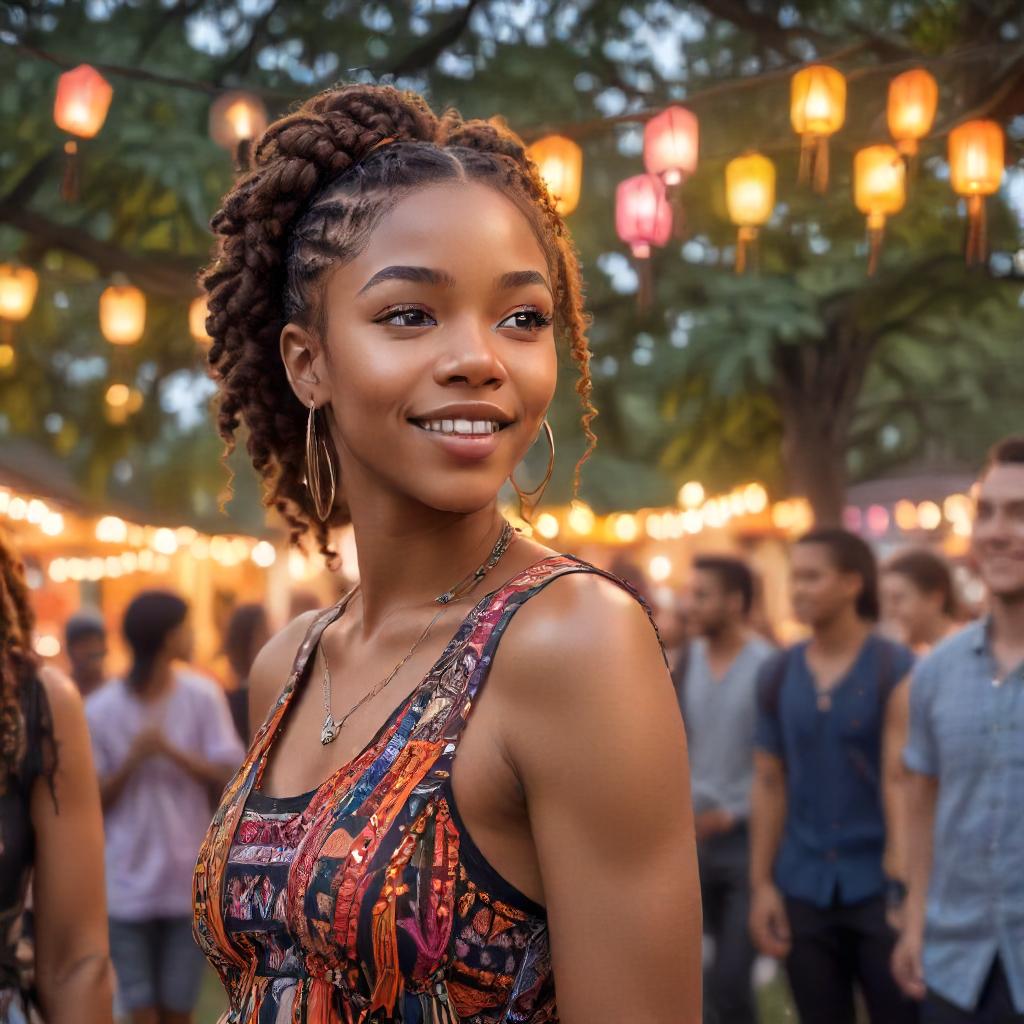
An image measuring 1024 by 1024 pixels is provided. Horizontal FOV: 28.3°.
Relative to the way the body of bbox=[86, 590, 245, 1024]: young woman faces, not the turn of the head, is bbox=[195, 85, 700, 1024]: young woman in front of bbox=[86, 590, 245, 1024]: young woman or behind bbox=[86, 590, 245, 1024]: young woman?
in front

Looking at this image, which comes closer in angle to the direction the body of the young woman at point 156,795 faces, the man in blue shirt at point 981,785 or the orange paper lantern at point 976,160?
the man in blue shirt

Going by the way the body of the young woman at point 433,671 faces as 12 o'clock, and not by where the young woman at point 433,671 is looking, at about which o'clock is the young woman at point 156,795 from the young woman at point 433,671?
the young woman at point 156,795 is roughly at 4 o'clock from the young woman at point 433,671.

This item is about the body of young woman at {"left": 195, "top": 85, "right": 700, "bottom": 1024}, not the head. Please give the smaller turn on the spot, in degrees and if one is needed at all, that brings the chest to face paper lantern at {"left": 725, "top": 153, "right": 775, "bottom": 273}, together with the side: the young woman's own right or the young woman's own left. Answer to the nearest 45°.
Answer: approximately 135° to the young woman's own right

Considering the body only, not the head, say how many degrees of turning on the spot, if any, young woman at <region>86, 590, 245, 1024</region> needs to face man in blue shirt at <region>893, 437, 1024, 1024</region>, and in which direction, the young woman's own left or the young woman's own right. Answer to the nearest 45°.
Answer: approximately 45° to the young woman's own left

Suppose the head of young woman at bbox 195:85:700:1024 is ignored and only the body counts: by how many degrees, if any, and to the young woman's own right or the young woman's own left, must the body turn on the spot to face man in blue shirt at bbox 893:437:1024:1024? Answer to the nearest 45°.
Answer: approximately 180°

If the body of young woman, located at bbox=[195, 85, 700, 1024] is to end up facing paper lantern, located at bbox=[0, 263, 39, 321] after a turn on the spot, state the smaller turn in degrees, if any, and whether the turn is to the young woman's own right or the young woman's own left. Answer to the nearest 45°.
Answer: approximately 135° to the young woman's own right

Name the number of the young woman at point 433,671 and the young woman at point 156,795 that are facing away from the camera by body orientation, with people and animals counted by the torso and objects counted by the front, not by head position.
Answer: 0

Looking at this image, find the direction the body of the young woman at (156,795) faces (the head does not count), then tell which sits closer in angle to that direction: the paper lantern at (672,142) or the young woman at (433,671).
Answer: the young woman

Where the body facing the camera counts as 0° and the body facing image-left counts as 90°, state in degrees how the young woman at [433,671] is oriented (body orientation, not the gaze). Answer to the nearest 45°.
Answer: approximately 45°

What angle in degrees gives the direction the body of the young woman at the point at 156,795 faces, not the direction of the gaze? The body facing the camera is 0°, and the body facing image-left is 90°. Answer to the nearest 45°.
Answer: approximately 0°

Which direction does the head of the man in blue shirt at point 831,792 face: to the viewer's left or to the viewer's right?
to the viewer's left
